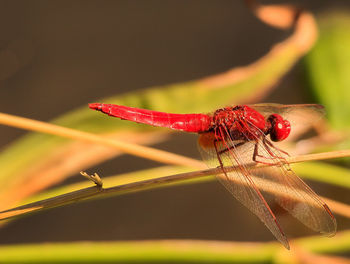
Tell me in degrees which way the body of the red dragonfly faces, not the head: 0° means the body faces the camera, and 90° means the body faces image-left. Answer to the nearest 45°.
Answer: approximately 270°

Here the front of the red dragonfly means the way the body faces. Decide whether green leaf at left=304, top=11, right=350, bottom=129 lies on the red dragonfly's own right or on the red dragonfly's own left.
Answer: on the red dragonfly's own left
